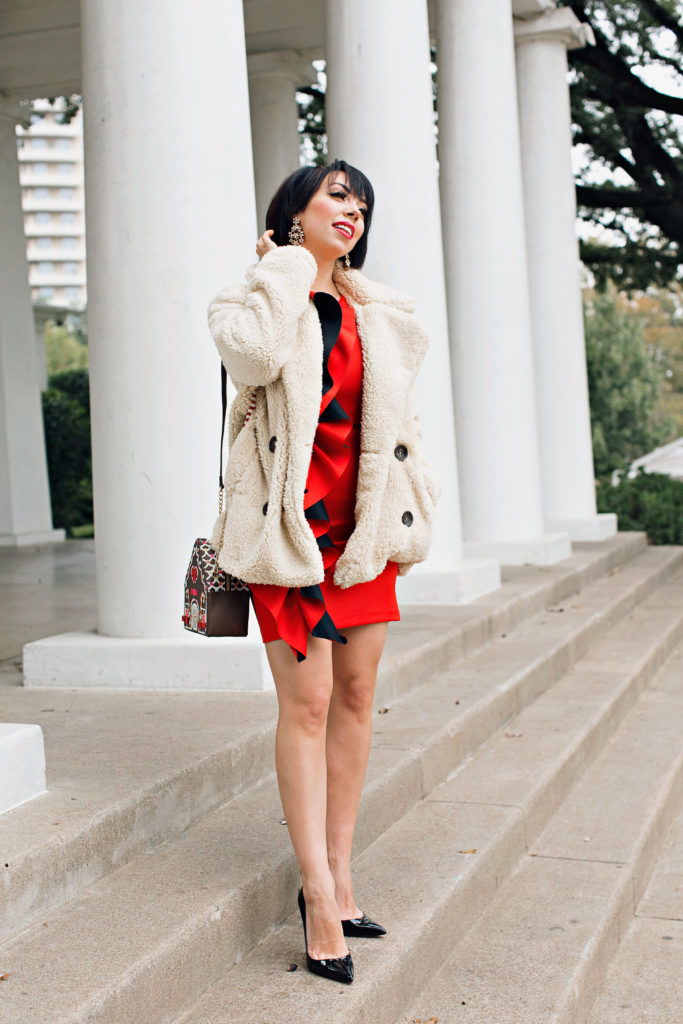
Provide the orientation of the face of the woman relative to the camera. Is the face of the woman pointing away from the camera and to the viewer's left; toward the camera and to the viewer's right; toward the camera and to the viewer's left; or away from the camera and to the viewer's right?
toward the camera and to the viewer's right

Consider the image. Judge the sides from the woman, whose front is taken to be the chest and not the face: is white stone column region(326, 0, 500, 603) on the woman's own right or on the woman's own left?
on the woman's own left

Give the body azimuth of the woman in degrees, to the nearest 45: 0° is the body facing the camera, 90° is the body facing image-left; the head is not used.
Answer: approximately 315°

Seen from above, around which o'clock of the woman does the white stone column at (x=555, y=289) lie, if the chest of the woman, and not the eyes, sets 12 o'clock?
The white stone column is roughly at 8 o'clock from the woman.

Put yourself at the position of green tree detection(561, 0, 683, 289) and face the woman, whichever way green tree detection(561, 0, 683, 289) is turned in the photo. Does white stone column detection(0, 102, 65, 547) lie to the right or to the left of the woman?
right

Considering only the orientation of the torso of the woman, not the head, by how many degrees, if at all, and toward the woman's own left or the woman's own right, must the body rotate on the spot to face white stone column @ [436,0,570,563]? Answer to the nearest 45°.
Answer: approximately 135° to the woman's own left

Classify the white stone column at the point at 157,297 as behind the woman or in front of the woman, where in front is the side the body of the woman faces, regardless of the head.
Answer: behind

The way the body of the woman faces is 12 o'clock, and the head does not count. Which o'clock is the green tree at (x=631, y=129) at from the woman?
The green tree is roughly at 8 o'clock from the woman.
